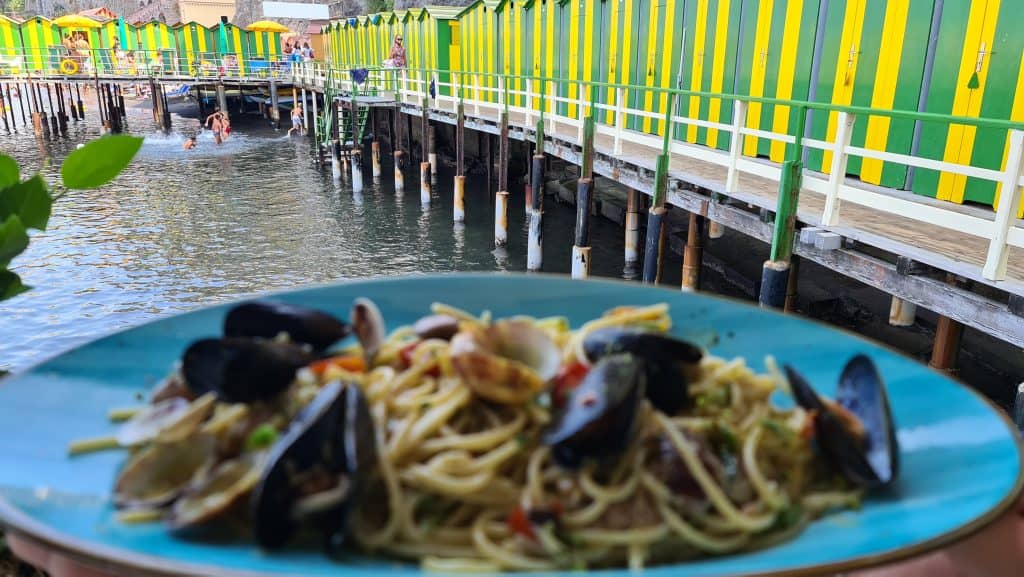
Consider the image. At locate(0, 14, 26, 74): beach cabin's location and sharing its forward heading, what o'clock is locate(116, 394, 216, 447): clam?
The clam is roughly at 12 o'clock from the beach cabin.

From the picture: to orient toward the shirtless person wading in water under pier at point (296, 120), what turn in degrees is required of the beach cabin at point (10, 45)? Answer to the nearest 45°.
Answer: approximately 45° to its left

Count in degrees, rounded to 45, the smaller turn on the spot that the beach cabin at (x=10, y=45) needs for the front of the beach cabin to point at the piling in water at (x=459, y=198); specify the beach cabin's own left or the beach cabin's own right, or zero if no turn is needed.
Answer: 0° — it already faces it

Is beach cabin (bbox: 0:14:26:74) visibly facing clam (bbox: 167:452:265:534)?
yes

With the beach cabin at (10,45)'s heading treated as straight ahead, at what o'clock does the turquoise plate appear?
The turquoise plate is roughly at 12 o'clock from the beach cabin.

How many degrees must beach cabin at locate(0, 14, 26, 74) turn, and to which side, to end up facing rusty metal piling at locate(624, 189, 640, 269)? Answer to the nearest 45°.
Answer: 0° — it already faces it

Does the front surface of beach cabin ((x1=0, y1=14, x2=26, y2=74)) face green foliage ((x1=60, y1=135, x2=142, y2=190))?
yes

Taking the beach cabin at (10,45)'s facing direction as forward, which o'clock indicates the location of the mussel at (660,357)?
The mussel is roughly at 12 o'clock from the beach cabin.

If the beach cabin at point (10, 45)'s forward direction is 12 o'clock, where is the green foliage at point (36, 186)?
The green foliage is roughly at 12 o'clock from the beach cabin.

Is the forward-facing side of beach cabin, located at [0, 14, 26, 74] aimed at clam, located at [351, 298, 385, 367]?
yes

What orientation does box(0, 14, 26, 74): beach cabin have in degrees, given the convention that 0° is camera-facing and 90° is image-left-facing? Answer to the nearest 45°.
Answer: approximately 0°
